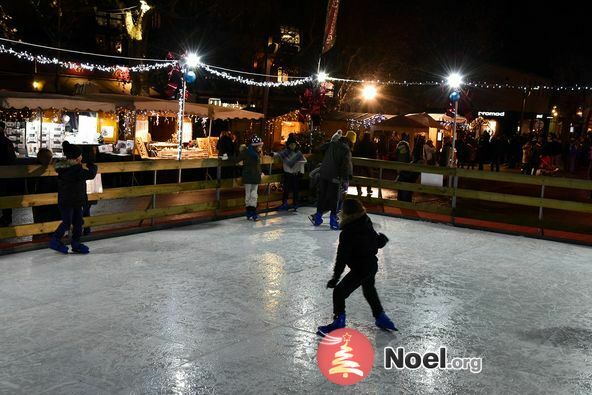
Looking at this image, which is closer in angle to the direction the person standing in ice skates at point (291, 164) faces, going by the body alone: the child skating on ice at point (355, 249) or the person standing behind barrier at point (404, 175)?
the child skating on ice

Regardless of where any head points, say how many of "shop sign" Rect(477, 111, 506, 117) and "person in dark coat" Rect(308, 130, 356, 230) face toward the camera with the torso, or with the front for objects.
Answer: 1

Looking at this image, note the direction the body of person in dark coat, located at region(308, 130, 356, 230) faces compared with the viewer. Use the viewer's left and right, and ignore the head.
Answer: facing away from the viewer and to the right of the viewer

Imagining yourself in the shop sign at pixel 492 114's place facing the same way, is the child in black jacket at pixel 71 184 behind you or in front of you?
in front

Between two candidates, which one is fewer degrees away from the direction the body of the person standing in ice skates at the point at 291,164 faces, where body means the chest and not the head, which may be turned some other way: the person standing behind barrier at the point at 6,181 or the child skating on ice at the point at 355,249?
the child skating on ice

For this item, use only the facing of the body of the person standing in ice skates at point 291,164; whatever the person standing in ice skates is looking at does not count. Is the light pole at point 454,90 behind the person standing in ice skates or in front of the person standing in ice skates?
behind

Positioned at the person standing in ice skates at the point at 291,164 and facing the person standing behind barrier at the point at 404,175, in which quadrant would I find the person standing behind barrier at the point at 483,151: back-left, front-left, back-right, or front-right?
front-left

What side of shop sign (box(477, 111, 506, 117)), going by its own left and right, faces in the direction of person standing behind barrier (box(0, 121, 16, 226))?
front

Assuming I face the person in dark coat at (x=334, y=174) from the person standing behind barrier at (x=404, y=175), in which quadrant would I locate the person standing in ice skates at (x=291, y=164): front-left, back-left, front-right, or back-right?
front-right

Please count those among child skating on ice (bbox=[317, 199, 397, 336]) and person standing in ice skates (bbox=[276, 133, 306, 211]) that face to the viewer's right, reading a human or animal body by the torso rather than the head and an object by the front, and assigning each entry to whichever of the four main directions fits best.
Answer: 0

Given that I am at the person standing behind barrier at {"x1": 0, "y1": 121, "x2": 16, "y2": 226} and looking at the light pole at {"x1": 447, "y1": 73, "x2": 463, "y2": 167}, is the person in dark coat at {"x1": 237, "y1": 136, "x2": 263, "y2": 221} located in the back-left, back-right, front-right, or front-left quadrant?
front-right

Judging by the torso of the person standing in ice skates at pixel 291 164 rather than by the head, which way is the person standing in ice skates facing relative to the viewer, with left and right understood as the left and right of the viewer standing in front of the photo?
facing the viewer

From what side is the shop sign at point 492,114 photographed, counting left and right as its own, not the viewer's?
front
